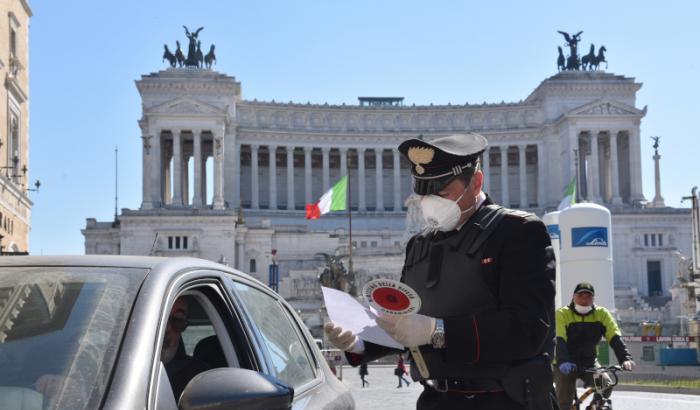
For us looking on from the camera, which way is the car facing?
facing the viewer and to the left of the viewer

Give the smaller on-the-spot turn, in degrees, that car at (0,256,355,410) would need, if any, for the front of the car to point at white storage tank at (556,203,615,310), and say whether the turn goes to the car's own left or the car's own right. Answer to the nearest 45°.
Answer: approximately 180°

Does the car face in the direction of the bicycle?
no

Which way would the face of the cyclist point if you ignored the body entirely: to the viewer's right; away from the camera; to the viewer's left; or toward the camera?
toward the camera

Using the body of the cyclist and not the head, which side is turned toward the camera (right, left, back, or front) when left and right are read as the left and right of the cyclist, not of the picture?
front

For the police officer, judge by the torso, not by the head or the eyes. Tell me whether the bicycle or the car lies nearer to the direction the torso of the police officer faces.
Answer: the car

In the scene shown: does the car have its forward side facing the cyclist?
no

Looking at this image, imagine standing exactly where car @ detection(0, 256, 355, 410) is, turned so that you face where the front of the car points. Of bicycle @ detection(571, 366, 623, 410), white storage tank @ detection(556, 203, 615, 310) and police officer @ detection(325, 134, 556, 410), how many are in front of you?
0

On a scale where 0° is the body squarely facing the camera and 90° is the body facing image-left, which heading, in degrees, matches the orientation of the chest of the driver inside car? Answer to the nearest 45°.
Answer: approximately 45°

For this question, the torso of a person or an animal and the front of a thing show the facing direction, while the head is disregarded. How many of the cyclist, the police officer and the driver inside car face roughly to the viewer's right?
0

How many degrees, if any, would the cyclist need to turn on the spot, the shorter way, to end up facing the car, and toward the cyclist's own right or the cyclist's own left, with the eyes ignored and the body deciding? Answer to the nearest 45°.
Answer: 0° — they already face it

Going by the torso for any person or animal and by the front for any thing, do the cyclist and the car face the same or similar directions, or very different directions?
same or similar directions
